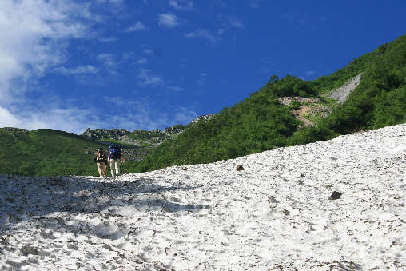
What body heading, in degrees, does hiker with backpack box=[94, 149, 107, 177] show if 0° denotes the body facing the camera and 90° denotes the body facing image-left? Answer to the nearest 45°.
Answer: approximately 180°

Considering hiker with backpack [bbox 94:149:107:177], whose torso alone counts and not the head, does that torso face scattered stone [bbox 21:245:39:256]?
no

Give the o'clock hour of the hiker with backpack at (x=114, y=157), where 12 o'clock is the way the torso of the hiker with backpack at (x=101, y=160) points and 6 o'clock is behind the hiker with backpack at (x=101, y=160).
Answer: the hiker with backpack at (x=114, y=157) is roughly at 3 o'clock from the hiker with backpack at (x=101, y=160).
